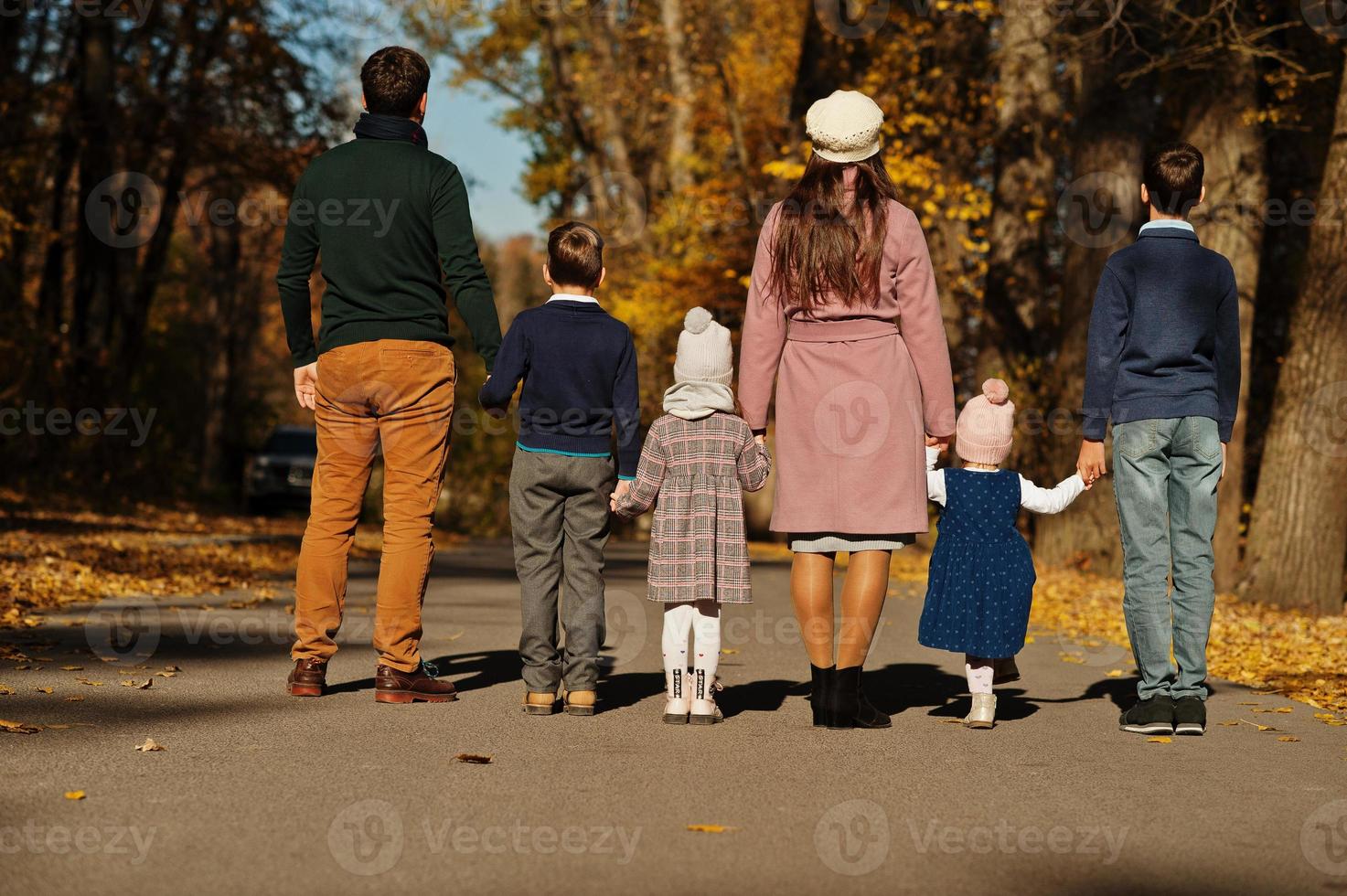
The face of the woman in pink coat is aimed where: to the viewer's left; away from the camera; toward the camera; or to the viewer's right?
away from the camera

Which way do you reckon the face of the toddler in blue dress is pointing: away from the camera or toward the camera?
away from the camera

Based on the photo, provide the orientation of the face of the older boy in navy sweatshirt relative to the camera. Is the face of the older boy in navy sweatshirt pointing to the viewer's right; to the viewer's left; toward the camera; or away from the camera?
away from the camera

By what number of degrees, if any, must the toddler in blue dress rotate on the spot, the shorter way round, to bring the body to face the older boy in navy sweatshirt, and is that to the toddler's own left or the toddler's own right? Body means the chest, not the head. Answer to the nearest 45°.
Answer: approximately 90° to the toddler's own right

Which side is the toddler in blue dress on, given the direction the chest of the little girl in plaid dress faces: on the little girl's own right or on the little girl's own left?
on the little girl's own right

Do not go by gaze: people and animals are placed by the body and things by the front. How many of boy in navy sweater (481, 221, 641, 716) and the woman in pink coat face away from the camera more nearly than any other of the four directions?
2

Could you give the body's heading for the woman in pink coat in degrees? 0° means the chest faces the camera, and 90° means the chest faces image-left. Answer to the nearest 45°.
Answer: approximately 180°

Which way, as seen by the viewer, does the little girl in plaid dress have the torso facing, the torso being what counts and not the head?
away from the camera

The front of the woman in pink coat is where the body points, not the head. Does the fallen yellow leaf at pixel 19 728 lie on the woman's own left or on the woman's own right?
on the woman's own left

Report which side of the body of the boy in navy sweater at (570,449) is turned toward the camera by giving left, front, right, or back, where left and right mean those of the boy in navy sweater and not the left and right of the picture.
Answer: back

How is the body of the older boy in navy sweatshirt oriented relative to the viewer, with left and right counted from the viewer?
facing away from the viewer

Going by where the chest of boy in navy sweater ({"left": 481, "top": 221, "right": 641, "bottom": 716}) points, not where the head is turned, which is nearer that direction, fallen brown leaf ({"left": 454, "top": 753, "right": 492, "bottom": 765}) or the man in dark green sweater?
the man in dark green sweater
